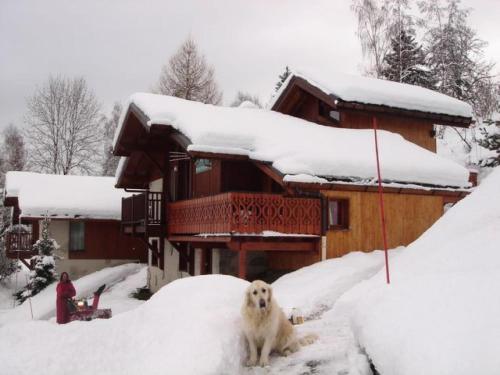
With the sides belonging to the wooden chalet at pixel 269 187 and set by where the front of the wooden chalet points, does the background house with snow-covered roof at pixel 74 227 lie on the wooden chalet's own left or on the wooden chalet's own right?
on the wooden chalet's own right

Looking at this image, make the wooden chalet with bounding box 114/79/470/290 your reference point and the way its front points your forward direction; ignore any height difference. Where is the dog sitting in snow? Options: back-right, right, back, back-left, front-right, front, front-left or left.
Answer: front-left

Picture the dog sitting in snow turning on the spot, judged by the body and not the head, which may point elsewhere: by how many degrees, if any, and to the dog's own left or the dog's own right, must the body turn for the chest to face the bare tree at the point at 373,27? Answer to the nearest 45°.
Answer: approximately 135° to the dog's own right

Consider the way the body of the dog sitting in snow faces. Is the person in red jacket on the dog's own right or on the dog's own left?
on the dog's own right

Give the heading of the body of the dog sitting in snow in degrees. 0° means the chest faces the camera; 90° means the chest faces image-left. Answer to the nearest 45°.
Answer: approximately 45°

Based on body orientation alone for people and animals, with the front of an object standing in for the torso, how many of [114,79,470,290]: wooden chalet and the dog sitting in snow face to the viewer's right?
0

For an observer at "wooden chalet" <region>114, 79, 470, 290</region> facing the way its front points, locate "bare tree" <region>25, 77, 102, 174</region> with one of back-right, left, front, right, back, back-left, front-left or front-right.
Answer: right

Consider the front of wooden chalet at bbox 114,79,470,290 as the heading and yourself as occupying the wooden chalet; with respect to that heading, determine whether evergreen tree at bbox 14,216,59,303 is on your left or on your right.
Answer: on your right

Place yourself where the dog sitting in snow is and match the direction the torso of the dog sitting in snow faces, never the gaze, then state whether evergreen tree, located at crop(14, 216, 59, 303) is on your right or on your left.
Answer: on your right
